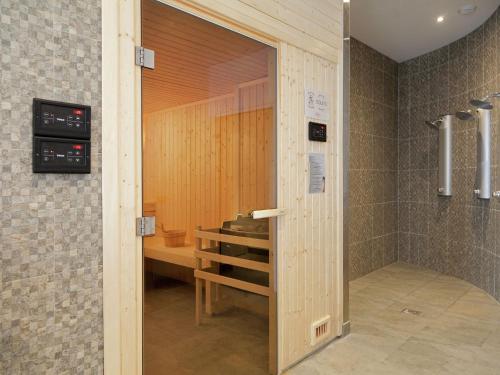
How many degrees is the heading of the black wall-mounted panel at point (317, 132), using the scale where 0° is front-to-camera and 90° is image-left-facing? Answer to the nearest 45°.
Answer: approximately 315°

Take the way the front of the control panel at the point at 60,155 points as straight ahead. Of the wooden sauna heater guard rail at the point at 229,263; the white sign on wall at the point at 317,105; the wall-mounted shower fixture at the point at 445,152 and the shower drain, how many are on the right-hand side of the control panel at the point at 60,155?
0

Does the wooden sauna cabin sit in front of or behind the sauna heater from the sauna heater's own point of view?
in front

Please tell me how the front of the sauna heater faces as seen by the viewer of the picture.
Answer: facing the viewer and to the left of the viewer

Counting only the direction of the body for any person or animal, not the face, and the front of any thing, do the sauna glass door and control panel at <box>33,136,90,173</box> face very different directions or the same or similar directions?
same or similar directions

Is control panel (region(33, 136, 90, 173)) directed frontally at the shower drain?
no

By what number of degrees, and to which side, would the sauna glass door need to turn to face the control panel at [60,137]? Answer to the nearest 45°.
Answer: approximately 90° to its right

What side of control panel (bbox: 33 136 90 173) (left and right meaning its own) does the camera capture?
front

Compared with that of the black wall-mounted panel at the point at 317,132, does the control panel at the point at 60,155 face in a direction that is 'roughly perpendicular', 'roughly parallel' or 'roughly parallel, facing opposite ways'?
roughly parallel

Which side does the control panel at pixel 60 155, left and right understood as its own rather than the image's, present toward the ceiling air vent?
left

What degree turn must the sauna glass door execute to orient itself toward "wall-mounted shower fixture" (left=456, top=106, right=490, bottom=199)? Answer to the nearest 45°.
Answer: approximately 90° to its left

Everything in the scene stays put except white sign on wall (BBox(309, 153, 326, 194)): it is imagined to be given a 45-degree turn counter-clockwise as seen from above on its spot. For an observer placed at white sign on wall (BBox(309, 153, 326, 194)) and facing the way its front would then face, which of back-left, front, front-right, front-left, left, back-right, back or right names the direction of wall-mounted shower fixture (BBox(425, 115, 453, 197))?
front-left

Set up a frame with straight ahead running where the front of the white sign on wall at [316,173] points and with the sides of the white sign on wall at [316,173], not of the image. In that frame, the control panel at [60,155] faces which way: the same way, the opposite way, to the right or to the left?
the same way

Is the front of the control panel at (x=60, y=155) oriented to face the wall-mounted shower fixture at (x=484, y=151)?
no

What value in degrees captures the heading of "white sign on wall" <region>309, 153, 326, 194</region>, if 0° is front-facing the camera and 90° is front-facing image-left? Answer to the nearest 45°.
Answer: approximately 315°

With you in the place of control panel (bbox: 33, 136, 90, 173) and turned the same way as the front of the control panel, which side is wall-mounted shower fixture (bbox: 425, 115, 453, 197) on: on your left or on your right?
on your left

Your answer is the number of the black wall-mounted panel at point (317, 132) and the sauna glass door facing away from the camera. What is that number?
0
